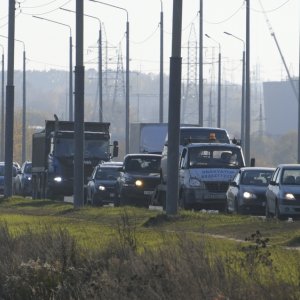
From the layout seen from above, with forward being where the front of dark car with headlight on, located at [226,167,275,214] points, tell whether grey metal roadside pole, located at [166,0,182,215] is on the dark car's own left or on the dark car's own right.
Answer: on the dark car's own right

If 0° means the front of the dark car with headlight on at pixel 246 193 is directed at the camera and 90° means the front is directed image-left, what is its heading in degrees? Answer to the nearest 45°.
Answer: approximately 315°

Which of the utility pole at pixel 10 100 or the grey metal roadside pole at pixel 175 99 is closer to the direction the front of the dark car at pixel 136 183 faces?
the grey metal roadside pole

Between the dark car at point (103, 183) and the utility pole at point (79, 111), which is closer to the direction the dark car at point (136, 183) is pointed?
the utility pole

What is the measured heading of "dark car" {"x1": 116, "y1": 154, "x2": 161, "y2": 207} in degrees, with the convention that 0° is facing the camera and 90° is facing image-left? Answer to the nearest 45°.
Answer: approximately 315°
